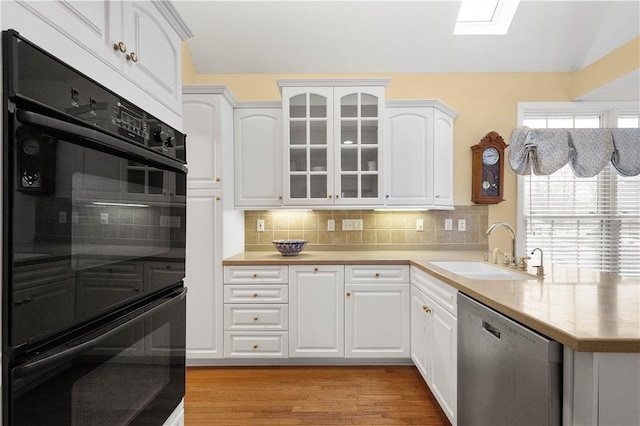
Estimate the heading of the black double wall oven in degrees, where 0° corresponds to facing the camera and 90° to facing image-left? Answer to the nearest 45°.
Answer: approximately 315°

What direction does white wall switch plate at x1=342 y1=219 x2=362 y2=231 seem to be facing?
toward the camera

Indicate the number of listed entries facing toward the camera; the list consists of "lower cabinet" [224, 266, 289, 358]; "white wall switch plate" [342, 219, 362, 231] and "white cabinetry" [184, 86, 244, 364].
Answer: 3

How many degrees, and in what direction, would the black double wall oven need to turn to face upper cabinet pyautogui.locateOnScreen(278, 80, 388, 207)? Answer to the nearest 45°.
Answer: approximately 90° to its left

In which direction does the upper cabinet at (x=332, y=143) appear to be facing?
toward the camera

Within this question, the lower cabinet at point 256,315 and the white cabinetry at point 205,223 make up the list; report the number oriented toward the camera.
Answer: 2

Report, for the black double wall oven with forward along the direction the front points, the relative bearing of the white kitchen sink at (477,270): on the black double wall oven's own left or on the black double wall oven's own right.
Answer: on the black double wall oven's own left

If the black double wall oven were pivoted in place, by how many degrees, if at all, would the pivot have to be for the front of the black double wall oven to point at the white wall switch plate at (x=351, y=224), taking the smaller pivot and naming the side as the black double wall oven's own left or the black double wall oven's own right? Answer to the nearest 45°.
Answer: approximately 90° to the black double wall oven's own left

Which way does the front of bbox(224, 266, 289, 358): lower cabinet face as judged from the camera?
facing the viewer
